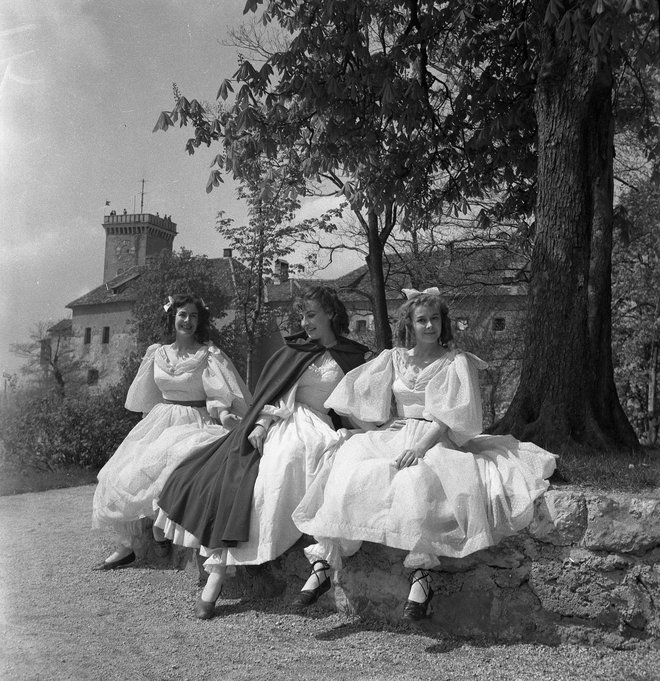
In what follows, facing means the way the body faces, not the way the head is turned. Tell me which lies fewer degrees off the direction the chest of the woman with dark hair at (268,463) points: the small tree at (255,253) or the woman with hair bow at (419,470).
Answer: the woman with hair bow

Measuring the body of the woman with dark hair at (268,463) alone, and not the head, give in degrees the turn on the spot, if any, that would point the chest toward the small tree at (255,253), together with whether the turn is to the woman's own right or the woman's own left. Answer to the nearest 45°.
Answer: approximately 135° to the woman's own right

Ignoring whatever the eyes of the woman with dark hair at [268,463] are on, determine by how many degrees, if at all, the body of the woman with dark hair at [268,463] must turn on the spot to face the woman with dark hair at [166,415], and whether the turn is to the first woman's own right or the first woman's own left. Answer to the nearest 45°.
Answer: approximately 90° to the first woman's own right

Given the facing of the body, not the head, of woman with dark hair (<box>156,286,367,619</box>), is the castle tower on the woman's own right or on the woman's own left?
on the woman's own right

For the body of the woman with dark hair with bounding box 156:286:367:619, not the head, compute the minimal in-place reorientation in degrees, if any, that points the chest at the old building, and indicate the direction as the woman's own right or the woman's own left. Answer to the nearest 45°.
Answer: approximately 135° to the woman's own right

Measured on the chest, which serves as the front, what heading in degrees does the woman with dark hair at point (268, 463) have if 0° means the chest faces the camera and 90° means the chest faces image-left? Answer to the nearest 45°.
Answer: approximately 45°
